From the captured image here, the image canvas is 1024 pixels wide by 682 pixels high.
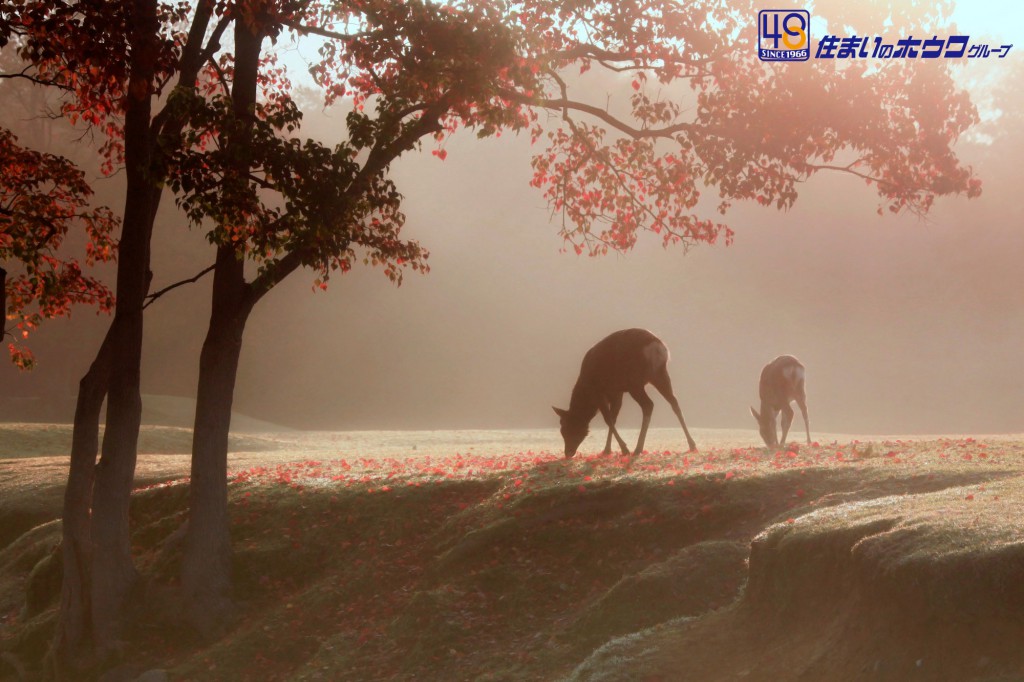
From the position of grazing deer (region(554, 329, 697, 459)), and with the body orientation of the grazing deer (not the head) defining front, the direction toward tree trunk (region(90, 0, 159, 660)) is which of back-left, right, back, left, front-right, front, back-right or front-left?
left

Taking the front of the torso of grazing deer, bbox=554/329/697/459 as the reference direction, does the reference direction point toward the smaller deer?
no

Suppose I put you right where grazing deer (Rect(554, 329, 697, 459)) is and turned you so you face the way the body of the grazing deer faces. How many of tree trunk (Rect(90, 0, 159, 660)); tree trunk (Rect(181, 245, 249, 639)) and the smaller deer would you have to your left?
2

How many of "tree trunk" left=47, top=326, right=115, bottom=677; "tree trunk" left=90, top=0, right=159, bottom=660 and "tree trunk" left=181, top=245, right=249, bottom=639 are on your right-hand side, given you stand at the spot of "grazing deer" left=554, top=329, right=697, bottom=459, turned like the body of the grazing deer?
0

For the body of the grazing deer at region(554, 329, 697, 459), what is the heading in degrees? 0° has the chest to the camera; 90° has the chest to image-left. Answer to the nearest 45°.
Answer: approximately 135°

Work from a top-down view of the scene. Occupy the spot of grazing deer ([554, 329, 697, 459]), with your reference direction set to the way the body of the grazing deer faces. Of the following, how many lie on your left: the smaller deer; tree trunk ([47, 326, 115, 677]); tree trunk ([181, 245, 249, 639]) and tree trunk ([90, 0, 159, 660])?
3

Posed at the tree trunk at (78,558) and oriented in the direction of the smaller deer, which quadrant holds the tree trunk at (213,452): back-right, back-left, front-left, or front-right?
front-right

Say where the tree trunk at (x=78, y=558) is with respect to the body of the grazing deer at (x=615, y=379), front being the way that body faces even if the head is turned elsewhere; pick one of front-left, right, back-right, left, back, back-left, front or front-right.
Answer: left

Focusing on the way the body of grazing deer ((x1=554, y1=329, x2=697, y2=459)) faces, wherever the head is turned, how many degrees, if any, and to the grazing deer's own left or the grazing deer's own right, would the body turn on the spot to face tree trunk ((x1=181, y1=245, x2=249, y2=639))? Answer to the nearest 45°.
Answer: approximately 90° to the grazing deer's own left
